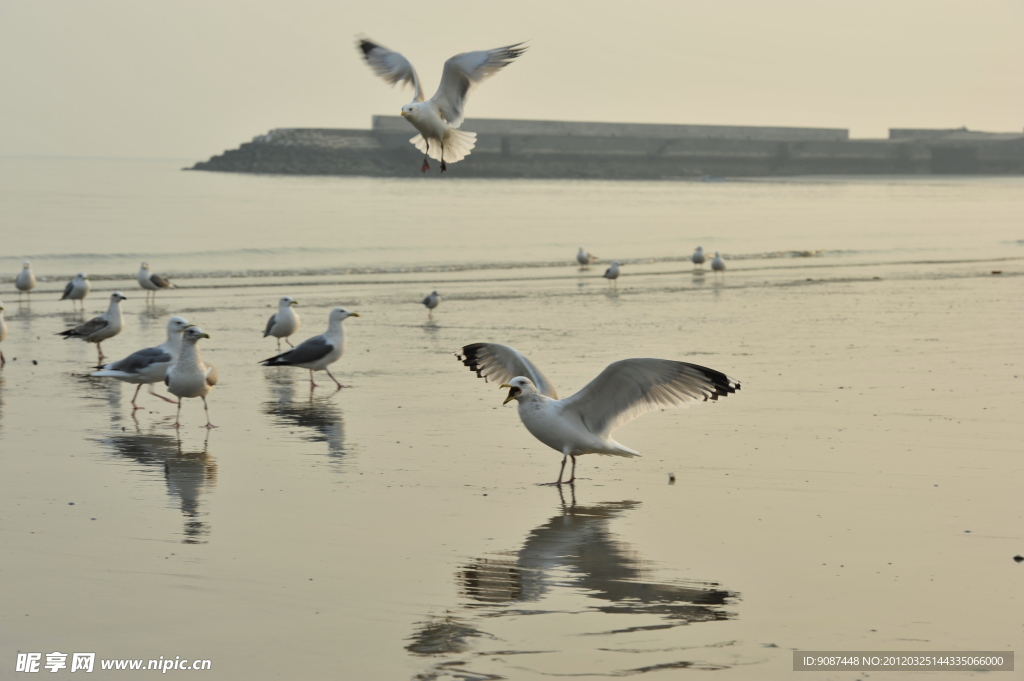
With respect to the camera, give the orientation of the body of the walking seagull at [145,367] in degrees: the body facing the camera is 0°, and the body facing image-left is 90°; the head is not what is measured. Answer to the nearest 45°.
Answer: approximately 270°

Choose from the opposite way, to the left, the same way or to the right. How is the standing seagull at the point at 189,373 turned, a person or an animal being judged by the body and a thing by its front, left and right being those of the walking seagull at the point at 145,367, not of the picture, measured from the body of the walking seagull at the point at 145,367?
to the right

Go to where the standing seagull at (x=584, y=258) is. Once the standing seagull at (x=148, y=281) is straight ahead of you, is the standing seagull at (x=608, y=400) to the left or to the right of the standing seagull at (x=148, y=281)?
left

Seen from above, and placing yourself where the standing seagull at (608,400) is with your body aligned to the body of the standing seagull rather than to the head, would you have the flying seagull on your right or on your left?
on your right

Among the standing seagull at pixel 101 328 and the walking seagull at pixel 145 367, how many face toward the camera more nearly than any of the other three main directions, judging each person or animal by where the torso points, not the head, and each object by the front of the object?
0

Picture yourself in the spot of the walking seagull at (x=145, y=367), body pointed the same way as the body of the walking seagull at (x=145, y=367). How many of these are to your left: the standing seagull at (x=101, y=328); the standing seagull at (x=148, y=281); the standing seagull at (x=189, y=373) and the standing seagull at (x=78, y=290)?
3

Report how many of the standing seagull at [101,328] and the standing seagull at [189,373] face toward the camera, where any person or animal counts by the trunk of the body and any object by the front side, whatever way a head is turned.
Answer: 1

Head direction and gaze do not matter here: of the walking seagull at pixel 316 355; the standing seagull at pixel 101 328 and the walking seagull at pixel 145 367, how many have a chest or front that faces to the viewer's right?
3

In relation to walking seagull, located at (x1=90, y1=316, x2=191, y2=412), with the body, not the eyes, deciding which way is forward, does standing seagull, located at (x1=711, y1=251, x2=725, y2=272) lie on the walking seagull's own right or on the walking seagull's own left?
on the walking seagull's own left

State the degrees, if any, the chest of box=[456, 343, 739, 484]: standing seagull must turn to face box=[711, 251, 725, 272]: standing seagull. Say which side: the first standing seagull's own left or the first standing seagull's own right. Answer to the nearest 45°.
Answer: approximately 135° to the first standing seagull's own right

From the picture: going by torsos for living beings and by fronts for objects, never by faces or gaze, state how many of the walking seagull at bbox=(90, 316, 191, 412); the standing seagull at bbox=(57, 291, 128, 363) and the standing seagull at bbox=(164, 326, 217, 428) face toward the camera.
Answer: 1

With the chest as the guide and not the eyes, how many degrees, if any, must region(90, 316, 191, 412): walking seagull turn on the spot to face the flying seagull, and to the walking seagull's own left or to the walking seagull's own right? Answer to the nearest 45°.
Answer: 0° — it already faces it

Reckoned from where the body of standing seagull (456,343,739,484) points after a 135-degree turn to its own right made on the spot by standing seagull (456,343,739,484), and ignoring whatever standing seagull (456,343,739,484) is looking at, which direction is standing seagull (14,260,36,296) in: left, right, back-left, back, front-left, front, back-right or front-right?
front-left

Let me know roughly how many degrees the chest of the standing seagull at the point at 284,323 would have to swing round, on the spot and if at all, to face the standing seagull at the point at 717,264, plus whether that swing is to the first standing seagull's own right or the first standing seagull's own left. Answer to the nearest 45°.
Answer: approximately 90° to the first standing seagull's own left

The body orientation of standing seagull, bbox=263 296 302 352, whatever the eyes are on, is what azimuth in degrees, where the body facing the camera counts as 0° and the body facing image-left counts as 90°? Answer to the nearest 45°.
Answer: approximately 315°
